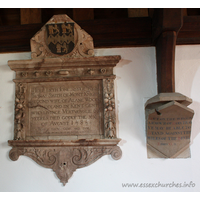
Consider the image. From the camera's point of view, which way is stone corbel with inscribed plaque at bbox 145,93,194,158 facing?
toward the camera

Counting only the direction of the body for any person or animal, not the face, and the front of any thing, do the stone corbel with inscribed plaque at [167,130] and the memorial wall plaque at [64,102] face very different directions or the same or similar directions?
same or similar directions

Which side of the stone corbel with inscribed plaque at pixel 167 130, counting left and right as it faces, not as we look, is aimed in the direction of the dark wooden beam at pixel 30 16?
right

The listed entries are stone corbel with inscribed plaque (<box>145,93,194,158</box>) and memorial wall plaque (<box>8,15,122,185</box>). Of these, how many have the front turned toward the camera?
2

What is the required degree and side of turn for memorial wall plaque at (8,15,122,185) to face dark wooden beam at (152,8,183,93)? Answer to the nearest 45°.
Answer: approximately 45° to its left

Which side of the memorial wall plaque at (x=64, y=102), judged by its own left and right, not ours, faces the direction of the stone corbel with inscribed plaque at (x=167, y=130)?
left

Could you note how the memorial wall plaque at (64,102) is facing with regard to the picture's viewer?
facing the viewer
